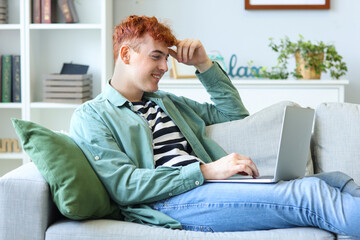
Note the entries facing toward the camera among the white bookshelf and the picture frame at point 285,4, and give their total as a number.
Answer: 2

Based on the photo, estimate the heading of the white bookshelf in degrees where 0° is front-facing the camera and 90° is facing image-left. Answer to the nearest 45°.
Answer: approximately 0°

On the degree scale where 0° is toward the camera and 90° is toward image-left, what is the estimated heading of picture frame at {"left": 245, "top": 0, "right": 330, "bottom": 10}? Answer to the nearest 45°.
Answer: approximately 0°

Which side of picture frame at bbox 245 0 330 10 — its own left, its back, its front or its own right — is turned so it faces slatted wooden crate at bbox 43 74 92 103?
right

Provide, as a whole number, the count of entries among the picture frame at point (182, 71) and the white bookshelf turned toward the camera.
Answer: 2

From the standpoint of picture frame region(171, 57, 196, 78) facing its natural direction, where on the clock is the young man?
The young man is roughly at 12 o'clock from the picture frame.

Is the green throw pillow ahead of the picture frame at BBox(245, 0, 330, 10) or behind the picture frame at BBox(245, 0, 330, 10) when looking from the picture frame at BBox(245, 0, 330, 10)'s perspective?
ahead

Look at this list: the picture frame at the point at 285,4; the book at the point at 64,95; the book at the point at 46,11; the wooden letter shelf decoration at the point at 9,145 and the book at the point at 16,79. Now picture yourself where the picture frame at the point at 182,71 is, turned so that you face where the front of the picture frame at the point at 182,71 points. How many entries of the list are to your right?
4

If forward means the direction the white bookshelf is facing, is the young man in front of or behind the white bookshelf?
in front

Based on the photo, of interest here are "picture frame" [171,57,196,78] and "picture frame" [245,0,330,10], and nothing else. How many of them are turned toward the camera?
2
